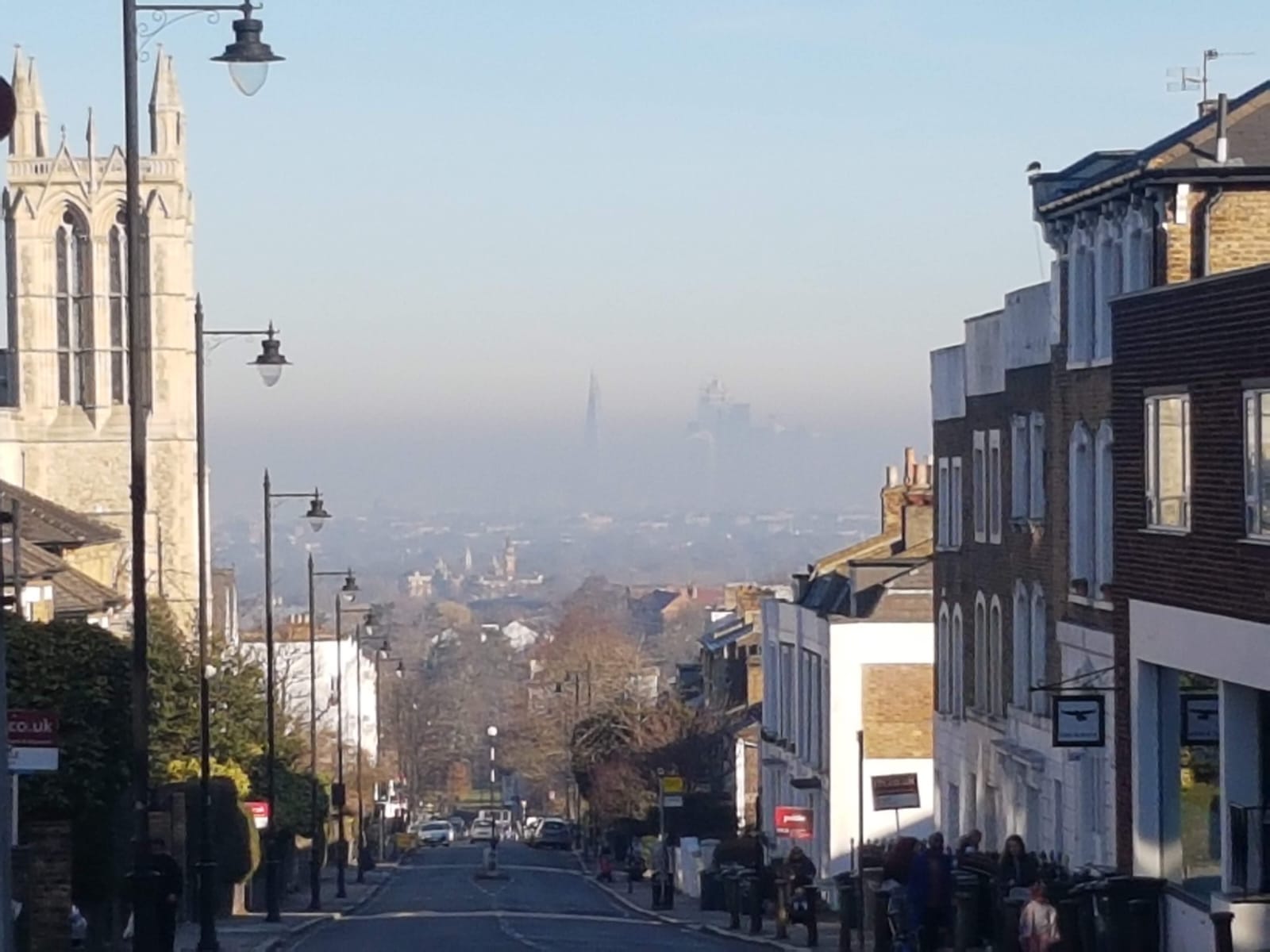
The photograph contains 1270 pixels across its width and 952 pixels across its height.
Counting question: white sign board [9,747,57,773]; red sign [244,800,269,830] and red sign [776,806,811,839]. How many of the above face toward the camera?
3

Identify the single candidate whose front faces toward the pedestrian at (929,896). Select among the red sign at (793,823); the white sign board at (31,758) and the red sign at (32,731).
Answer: the red sign at (793,823)

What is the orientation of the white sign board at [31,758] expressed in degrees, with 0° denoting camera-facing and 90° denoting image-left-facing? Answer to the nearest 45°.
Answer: approximately 0°

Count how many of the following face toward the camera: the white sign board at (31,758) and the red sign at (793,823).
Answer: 2

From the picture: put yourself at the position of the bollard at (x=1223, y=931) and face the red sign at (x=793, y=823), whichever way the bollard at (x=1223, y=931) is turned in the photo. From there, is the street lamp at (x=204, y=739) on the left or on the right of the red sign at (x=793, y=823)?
left

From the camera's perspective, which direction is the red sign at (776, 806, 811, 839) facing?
toward the camera

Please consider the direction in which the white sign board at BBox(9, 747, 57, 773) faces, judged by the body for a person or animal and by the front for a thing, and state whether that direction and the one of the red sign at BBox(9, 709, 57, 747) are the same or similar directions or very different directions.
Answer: same or similar directions

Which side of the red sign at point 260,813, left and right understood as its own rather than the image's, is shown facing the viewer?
front

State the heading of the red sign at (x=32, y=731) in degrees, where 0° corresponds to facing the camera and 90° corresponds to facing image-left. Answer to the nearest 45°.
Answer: approximately 0°

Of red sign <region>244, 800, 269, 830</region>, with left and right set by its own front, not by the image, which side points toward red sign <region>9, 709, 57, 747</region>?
front
